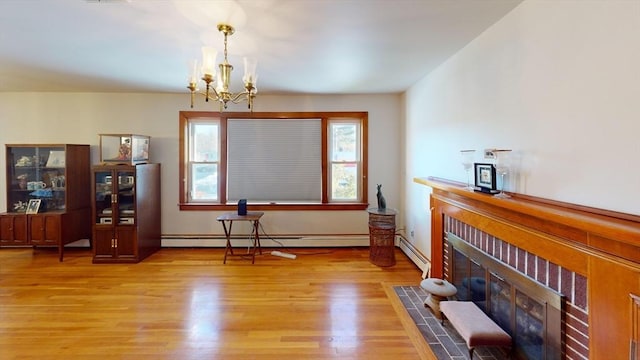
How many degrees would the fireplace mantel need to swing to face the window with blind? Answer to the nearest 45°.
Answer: approximately 90° to its right

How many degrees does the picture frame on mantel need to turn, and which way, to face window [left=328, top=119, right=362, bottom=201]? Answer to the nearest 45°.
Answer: approximately 90° to its right

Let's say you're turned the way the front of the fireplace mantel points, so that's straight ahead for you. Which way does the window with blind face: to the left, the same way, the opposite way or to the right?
to the left

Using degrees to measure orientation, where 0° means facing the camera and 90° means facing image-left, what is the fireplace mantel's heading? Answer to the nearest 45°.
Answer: approximately 45°

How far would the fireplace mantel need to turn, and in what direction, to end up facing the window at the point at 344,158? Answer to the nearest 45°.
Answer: approximately 90° to its right

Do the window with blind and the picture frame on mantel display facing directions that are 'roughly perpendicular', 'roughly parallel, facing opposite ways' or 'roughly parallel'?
roughly perpendicular
